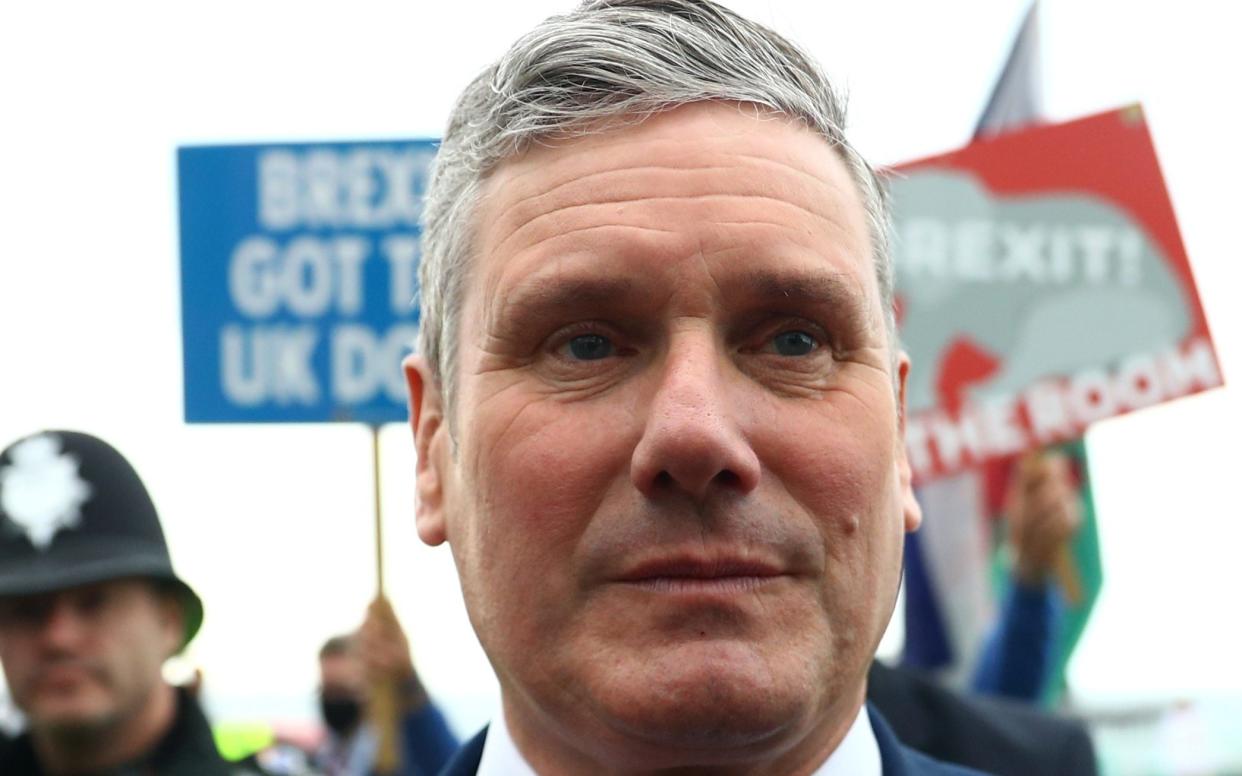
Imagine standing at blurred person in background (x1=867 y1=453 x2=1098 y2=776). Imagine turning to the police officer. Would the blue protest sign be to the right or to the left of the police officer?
right

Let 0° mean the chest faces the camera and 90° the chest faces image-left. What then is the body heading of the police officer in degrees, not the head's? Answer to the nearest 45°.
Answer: approximately 45°

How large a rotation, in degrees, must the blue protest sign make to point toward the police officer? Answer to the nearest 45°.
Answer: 0° — it already faces them

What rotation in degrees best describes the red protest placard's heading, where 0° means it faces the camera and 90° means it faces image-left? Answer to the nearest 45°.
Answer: approximately 0°

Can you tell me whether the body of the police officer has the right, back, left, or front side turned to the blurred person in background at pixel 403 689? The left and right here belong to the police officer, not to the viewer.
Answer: back

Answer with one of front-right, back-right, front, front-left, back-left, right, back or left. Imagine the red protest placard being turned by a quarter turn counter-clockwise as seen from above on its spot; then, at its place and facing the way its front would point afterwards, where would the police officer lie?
back-right

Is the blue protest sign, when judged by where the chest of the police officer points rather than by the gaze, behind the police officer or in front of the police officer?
behind

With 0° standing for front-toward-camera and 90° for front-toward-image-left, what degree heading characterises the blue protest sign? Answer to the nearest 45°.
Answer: approximately 0°

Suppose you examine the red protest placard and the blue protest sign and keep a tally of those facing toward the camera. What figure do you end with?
2
